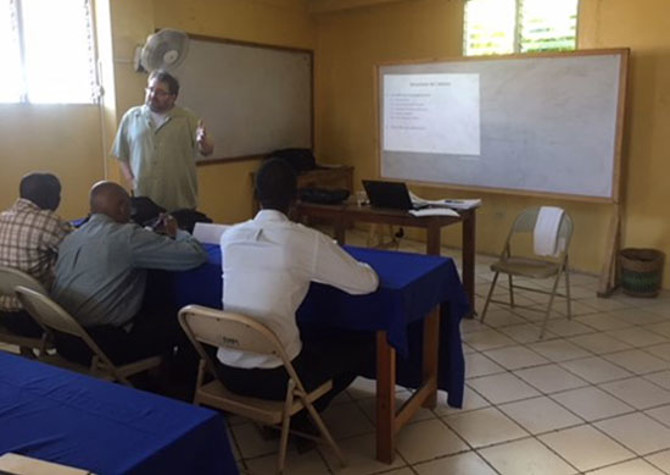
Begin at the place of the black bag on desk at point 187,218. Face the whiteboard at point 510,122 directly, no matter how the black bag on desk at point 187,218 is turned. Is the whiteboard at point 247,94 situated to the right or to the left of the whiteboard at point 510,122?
left

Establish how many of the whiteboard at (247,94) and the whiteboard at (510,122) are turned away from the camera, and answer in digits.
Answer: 0

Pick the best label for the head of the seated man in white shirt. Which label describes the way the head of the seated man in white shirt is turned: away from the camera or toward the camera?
away from the camera

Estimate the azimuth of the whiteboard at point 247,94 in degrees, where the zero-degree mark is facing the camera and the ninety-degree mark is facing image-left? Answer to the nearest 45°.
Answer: approximately 315°

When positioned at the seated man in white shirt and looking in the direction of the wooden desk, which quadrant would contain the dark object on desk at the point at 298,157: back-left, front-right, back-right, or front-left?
front-left

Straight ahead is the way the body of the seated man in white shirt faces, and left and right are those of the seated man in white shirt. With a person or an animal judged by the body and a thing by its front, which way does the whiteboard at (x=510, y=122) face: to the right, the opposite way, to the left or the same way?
the opposite way

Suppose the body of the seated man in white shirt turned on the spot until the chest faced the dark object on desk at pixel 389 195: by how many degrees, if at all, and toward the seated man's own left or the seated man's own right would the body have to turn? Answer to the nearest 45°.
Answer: approximately 45° to the seated man's own left

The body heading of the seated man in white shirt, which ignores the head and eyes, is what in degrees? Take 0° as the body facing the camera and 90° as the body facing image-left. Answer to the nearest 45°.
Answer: approximately 225°

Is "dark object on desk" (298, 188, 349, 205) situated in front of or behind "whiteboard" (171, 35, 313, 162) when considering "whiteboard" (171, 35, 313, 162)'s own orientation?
in front

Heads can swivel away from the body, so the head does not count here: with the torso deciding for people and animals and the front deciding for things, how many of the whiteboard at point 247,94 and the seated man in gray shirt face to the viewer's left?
0

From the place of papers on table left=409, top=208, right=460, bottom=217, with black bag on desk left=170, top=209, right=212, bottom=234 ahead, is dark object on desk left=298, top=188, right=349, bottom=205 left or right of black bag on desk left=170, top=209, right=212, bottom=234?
right

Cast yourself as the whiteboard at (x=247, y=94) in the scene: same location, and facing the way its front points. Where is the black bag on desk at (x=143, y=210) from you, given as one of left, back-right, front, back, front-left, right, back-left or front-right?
front-right

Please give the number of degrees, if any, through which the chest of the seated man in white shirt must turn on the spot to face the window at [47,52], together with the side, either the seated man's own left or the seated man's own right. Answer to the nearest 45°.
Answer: approximately 90° to the seated man's own left

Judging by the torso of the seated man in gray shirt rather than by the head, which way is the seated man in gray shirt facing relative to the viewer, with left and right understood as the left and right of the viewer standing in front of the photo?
facing away from the viewer and to the right of the viewer

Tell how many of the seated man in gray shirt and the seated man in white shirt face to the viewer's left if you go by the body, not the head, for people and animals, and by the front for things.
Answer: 0
